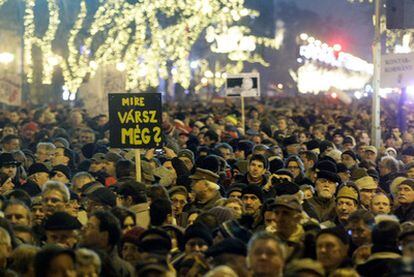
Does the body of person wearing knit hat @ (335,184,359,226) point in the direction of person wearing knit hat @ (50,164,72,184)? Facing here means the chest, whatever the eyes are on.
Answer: no

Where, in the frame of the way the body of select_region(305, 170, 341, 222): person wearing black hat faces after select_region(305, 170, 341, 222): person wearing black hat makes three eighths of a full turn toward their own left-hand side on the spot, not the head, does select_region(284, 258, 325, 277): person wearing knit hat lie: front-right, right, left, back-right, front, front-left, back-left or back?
right

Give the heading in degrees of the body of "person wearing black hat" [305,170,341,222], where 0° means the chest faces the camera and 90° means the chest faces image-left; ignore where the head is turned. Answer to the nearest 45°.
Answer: approximately 45°

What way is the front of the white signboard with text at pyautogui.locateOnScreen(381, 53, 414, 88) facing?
toward the camera

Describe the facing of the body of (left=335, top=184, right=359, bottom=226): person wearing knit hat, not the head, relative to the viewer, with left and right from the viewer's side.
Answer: facing the viewer and to the left of the viewer

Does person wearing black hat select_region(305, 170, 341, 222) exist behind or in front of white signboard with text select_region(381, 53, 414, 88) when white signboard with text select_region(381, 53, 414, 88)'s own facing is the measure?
in front

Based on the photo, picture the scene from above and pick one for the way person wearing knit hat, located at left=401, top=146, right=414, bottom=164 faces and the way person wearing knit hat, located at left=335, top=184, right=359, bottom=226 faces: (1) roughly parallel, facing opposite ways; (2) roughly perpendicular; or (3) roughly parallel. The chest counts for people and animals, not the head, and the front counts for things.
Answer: roughly parallel

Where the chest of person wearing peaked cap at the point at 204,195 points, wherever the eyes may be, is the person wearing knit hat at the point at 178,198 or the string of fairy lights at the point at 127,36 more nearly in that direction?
the person wearing knit hat

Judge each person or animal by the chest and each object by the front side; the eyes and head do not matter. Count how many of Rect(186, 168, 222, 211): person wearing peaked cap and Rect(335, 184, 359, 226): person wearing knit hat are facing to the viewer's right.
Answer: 0

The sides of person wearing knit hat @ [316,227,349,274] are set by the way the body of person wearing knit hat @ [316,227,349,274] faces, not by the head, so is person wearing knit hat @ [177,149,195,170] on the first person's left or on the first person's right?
on the first person's right

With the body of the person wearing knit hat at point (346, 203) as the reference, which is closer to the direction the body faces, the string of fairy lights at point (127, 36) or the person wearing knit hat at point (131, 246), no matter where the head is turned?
the person wearing knit hat

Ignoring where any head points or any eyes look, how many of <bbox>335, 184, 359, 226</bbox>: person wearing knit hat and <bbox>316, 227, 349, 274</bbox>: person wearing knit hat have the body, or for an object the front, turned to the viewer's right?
0

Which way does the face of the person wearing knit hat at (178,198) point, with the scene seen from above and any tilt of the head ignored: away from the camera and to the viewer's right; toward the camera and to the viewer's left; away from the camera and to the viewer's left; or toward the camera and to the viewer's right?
toward the camera and to the viewer's left

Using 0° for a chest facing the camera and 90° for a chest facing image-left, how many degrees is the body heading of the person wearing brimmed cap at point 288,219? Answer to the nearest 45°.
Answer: approximately 45°

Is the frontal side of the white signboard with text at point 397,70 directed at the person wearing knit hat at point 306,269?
yes

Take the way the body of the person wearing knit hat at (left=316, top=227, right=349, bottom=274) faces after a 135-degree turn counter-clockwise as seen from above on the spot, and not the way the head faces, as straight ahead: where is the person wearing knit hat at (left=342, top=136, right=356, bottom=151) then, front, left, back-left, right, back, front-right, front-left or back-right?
left
